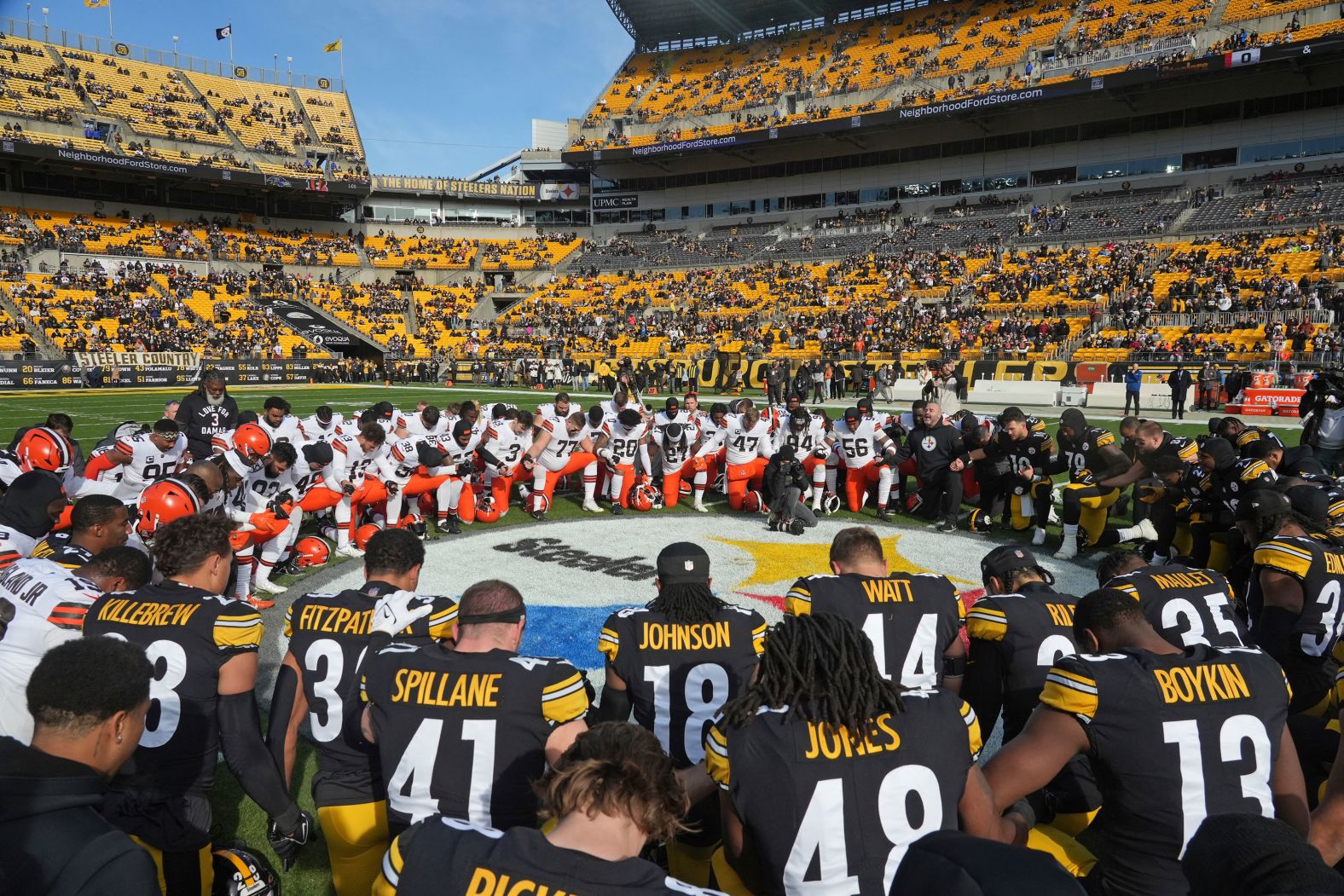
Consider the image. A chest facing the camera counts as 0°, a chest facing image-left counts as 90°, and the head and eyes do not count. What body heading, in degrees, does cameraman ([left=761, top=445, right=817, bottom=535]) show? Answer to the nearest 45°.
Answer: approximately 0°

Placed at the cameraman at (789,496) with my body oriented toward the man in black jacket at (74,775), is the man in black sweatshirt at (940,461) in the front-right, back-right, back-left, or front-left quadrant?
back-left

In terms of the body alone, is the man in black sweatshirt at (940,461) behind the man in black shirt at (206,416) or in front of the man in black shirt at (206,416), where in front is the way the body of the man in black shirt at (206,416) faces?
in front

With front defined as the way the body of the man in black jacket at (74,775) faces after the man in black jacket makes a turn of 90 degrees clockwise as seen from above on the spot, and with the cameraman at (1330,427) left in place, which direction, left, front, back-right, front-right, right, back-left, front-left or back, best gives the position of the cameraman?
front-left

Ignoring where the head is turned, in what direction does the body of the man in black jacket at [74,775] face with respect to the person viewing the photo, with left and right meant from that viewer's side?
facing away from the viewer and to the right of the viewer

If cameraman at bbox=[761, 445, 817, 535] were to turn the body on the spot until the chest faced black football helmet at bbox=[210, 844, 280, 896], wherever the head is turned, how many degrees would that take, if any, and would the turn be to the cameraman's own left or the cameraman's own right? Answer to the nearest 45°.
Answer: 0° — they already face it

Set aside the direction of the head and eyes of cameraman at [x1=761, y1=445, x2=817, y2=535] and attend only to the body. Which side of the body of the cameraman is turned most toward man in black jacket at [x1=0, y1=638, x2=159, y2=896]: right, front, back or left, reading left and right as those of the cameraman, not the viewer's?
front

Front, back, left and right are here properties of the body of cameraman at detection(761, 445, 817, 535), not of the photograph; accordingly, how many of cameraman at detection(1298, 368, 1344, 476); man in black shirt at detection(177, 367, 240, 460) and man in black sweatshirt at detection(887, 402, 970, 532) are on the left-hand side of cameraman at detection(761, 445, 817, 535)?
2

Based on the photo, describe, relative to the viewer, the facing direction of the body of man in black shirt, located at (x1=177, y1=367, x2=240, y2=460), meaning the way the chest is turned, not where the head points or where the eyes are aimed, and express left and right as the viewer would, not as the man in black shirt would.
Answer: facing the viewer and to the right of the viewer

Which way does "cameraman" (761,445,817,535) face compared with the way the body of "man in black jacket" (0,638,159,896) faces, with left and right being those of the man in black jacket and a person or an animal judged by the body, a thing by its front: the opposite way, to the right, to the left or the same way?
the opposite way

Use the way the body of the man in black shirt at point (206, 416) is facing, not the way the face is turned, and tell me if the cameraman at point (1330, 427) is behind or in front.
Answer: in front

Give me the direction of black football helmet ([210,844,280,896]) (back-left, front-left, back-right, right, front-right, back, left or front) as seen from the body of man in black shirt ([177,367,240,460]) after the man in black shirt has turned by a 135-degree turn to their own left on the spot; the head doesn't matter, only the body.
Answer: back
